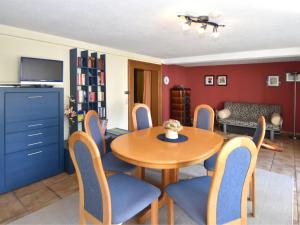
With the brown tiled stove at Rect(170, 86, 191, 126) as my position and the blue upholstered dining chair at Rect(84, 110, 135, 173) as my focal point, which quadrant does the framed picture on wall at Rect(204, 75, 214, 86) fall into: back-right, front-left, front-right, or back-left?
back-left

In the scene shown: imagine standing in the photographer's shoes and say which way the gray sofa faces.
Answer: facing the viewer and to the left of the viewer

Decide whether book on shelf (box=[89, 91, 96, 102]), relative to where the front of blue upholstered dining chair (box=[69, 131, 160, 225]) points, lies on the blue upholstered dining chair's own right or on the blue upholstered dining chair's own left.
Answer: on the blue upholstered dining chair's own left

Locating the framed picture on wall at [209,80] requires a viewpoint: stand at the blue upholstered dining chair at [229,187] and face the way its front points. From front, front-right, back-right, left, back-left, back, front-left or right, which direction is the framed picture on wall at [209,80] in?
front-right

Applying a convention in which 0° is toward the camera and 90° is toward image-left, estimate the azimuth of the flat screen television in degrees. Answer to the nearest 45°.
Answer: approximately 315°

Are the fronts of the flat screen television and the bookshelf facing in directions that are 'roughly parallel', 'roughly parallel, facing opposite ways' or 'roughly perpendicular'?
roughly parallel

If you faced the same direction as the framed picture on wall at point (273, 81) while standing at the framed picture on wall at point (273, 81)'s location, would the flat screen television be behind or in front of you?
in front

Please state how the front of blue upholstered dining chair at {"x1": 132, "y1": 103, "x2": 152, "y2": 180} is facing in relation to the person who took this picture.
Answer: facing the viewer and to the right of the viewer

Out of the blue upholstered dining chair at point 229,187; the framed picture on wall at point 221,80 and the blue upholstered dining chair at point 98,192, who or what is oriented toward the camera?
the framed picture on wall

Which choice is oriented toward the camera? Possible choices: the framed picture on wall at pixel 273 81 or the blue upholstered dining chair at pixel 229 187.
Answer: the framed picture on wall

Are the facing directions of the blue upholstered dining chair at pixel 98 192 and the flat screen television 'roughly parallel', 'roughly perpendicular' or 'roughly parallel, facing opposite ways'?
roughly perpendicular

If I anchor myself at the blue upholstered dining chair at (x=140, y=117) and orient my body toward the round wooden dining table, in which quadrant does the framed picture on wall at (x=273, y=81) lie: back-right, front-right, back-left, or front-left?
back-left

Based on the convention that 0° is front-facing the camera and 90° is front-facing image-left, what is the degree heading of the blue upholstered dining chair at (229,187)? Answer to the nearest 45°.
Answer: approximately 135°
